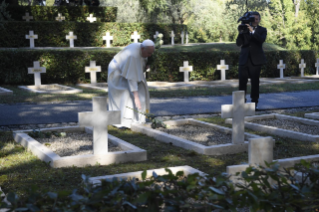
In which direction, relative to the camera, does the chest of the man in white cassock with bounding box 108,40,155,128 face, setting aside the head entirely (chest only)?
to the viewer's right

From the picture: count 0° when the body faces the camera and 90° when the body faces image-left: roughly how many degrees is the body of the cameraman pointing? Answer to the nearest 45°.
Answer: approximately 45°

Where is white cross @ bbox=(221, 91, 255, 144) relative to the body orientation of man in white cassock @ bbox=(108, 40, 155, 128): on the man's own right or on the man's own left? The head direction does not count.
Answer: on the man's own right

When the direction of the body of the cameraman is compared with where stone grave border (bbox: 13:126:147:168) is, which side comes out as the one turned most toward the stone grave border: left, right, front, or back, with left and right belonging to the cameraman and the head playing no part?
front

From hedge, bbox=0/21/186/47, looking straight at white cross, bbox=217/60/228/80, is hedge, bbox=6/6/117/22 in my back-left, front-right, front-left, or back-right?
back-left

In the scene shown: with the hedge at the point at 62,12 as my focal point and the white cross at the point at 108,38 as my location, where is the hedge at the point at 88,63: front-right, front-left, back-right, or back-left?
back-left

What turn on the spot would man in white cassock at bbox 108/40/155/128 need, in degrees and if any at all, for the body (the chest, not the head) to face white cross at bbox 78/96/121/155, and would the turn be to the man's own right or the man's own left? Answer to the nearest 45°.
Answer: approximately 90° to the man's own right

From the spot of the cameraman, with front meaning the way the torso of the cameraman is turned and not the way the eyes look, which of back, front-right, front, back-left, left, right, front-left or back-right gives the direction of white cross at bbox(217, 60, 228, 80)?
back-right

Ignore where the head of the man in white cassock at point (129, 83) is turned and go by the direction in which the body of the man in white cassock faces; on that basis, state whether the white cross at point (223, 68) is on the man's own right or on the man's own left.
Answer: on the man's own left

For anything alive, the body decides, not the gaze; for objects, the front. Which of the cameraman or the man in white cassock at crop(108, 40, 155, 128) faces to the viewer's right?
the man in white cassock

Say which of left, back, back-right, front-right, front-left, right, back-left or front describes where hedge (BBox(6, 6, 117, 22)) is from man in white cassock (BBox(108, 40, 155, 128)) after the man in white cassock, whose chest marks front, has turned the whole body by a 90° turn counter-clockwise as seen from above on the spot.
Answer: front

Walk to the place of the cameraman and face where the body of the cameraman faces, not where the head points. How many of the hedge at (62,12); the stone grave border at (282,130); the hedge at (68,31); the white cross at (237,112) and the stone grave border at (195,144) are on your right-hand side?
2

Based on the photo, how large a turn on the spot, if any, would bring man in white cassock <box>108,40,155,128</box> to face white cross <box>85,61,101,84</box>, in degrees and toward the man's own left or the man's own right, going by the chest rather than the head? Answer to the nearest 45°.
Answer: approximately 90° to the man's own left

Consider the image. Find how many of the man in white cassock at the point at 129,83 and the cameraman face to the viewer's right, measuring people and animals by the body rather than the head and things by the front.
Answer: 1
